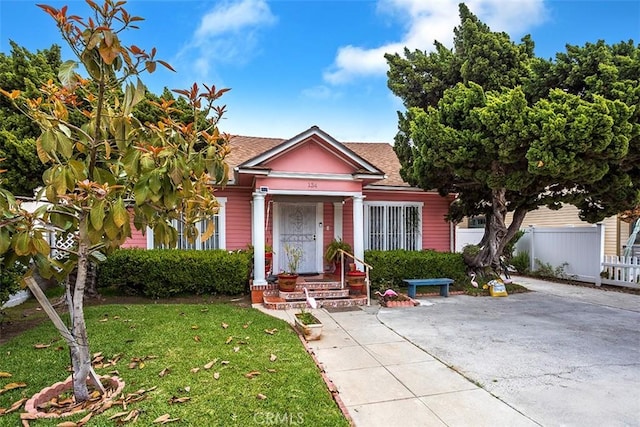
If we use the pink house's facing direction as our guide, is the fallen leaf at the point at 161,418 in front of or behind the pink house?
in front

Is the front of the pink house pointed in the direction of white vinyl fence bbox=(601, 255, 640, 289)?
no

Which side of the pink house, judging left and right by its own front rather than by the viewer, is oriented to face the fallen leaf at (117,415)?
front

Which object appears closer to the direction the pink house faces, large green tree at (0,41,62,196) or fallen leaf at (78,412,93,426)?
the fallen leaf

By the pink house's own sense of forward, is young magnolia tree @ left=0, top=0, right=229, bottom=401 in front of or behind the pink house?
in front

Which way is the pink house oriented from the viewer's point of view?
toward the camera

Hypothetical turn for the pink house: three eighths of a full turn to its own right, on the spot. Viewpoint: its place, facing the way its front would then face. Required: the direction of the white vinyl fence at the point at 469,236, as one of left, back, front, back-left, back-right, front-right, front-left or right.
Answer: right

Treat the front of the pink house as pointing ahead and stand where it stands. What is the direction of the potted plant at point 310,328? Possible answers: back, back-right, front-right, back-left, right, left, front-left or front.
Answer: front

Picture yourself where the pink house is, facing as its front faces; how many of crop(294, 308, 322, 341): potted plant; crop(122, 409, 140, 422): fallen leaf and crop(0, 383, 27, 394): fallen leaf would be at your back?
0

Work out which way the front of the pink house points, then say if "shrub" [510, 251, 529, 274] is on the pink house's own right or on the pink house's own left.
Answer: on the pink house's own left
